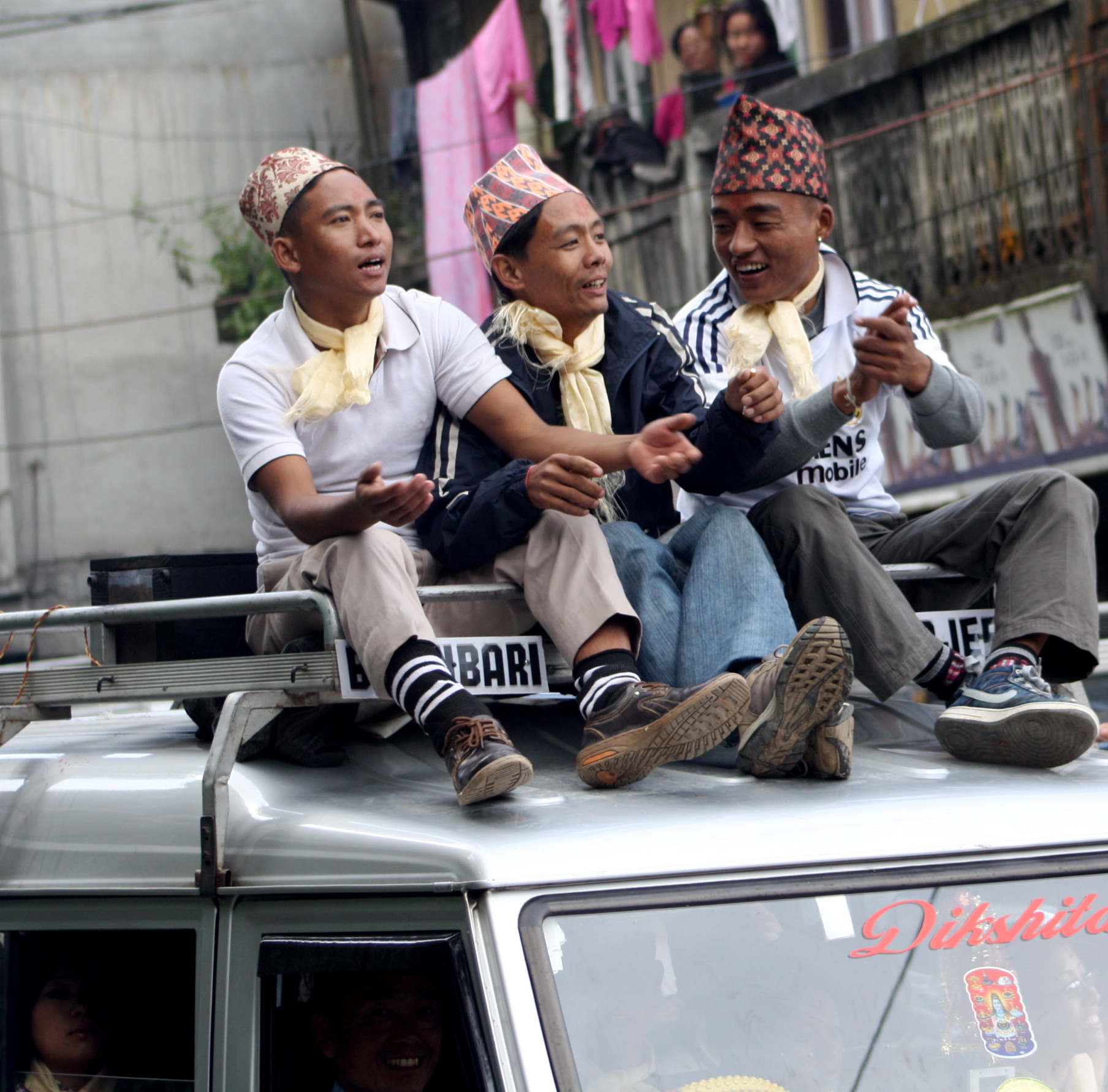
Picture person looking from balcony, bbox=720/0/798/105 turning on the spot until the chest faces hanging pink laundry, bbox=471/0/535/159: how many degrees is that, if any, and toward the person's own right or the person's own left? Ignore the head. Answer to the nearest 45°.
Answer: approximately 90° to the person's own right

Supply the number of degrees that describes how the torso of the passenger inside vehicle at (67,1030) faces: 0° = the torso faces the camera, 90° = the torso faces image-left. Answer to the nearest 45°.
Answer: approximately 315°

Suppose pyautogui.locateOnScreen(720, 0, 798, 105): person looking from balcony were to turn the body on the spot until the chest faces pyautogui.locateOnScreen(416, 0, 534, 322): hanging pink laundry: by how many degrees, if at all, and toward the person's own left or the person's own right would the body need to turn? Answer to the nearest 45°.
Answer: approximately 90° to the person's own right

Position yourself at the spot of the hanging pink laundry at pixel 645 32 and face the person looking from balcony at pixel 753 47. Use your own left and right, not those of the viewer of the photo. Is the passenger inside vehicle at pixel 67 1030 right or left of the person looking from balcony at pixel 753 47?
right

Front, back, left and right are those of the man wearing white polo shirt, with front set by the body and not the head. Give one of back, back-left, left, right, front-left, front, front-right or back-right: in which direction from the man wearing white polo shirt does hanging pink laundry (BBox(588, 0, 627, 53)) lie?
back-left

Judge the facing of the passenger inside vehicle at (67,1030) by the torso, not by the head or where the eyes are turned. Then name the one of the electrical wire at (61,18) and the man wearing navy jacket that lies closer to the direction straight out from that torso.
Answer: the man wearing navy jacket

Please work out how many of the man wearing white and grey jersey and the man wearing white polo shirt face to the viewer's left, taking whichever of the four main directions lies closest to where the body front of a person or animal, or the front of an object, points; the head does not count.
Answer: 0

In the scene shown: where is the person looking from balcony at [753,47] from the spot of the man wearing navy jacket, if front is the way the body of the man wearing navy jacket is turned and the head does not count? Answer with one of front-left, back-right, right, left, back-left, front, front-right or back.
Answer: back-left

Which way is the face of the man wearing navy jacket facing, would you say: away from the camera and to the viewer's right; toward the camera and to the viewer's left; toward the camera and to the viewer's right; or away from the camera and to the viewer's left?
toward the camera and to the viewer's right

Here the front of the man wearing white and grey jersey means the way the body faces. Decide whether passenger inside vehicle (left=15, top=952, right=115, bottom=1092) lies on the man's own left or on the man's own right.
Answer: on the man's own right

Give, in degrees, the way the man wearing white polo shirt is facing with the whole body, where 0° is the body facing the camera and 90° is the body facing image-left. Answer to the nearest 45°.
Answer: approximately 315°

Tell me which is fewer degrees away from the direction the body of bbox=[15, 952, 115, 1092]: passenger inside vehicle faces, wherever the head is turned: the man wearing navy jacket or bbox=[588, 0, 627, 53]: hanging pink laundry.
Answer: the man wearing navy jacket

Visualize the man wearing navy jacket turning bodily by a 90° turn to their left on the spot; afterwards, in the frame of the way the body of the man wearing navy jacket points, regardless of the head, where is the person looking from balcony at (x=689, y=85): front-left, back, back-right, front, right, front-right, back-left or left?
front-left
